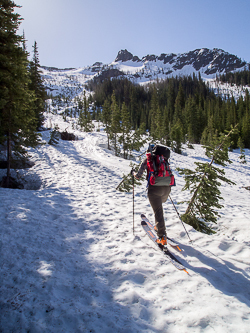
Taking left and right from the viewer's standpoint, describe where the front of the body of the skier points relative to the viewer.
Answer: facing away from the viewer and to the left of the viewer

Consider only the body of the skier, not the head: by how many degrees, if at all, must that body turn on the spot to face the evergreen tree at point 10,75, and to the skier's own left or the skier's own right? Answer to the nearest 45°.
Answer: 0° — they already face it

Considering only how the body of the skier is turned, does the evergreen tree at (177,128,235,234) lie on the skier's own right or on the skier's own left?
on the skier's own right

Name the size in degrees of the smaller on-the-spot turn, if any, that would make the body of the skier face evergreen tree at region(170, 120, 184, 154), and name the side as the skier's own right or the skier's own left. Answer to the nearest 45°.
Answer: approximately 45° to the skier's own right
